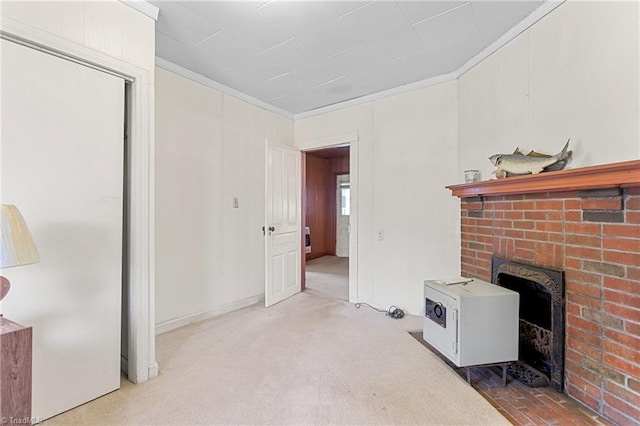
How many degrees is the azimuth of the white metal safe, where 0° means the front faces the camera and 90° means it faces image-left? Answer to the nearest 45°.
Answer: approximately 45°

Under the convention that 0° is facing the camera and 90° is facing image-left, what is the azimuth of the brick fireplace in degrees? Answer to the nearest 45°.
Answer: approximately 45°

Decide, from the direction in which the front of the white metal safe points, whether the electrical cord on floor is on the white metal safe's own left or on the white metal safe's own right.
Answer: on the white metal safe's own right

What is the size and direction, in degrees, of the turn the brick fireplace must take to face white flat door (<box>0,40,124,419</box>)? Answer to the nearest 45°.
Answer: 0° — it already faces it

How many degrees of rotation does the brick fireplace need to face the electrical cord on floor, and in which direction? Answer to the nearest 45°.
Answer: approximately 90° to its right

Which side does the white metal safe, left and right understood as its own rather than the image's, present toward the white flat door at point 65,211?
front

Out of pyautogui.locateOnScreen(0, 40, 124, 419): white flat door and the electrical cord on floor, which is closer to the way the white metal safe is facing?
the white flat door
